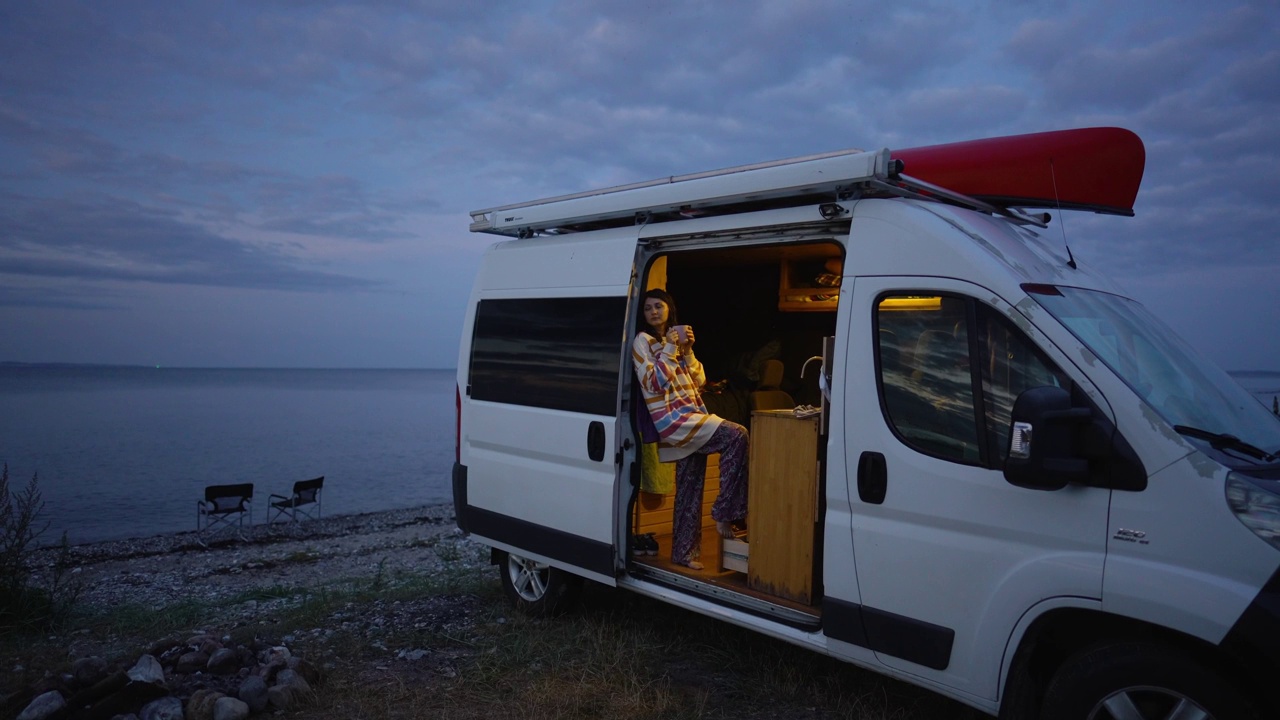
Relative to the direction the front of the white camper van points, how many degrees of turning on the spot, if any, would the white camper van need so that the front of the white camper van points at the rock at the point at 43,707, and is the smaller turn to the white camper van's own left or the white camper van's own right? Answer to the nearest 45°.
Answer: approximately 135° to the white camper van's own right

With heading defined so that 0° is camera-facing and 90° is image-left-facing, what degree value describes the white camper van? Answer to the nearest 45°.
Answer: approximately 315°
